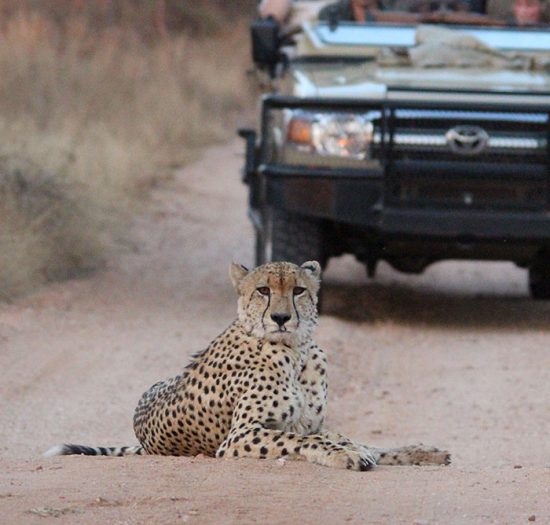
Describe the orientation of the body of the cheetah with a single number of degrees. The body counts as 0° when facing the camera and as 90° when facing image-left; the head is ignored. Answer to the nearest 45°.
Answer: approximately 315°

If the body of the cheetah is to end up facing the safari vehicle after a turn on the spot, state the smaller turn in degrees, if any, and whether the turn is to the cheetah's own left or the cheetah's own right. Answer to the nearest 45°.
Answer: approximately 135° to the cheetah's own left

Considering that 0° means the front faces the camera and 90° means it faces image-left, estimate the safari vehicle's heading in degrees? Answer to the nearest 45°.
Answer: approximately 0°

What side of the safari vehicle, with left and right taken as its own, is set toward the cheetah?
front

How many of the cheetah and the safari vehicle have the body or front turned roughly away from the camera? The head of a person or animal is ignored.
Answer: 0
